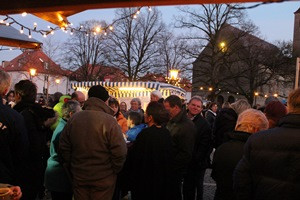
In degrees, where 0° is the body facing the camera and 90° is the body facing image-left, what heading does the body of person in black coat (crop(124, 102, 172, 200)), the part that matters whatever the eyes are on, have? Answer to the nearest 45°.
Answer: approximately 135°

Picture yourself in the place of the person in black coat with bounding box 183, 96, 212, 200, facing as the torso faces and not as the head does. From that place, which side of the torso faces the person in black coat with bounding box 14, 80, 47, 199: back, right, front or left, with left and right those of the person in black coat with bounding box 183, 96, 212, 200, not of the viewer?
front

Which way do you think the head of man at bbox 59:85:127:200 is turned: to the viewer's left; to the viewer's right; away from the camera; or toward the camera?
away from the camera

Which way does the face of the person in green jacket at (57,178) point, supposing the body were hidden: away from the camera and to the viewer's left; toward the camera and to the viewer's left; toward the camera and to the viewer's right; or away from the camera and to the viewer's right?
away from the camera and to the viewer's right

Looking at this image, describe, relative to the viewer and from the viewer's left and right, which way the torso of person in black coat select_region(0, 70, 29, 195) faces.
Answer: facing away from the viewer

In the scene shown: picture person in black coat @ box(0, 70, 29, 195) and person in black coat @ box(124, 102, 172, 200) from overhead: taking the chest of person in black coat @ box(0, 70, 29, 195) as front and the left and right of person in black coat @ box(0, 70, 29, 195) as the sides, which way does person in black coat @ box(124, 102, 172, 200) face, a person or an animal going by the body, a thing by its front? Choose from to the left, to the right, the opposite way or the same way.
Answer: the same way

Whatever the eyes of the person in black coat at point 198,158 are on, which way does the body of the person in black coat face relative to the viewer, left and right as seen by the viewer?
facing the viewer and to the left of the viewer

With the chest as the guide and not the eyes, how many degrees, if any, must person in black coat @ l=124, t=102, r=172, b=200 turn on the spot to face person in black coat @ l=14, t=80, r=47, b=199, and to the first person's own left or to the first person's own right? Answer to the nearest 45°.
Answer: approximately 45° to the first person's own left

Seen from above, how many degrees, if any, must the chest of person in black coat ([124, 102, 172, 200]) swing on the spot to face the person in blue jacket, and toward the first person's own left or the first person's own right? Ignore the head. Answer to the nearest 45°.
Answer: approximately 45° to the first person's own right

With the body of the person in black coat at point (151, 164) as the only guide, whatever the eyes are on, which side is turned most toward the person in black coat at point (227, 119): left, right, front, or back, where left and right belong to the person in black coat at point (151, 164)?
right
